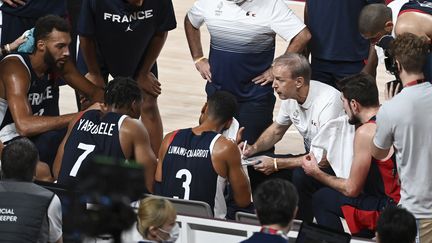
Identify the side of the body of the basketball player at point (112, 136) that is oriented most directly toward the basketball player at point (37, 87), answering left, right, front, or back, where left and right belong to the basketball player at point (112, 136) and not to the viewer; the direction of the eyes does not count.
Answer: left

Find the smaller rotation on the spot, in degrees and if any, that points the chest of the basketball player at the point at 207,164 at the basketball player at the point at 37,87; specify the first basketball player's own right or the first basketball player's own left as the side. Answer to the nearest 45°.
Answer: approximately 90° to the first basketball player's own left

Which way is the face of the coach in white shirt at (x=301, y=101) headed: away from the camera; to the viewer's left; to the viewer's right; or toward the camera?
to the viewer's left

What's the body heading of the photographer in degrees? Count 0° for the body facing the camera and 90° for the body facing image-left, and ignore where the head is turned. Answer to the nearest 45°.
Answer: approximately 135°

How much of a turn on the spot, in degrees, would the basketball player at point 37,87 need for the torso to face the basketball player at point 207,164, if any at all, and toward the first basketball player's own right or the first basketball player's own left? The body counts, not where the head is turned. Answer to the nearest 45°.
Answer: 0° — they already face them

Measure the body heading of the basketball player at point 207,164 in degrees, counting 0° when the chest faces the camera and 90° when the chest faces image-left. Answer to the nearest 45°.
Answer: approximately 225°

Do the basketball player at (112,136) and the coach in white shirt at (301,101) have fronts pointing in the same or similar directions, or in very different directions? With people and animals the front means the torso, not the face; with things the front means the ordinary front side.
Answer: very different directions

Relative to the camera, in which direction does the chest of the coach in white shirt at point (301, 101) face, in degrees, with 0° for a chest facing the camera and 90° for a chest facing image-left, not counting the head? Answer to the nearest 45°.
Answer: approximately 45°

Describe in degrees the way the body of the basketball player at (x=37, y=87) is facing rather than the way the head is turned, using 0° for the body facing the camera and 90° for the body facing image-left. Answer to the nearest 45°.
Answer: approximately 315°

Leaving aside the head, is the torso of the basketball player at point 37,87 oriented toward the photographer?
yes

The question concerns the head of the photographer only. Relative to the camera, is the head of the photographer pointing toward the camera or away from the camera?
away from the camera
